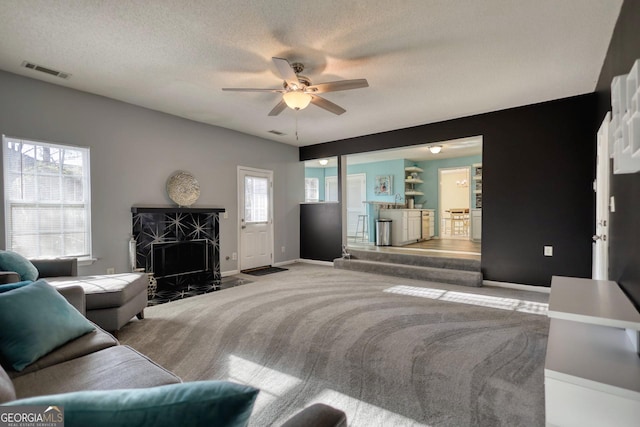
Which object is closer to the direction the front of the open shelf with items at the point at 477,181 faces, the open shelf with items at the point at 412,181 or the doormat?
the doormat

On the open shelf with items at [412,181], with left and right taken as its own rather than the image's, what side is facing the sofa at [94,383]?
front

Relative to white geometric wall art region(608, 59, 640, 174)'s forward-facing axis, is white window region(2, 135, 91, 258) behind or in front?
in front

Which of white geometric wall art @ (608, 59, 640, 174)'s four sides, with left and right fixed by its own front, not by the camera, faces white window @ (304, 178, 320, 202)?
right

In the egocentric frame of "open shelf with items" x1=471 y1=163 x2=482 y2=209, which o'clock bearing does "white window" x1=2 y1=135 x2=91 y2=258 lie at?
The white window is roughly at 1 o'clock from the open shelf with items.

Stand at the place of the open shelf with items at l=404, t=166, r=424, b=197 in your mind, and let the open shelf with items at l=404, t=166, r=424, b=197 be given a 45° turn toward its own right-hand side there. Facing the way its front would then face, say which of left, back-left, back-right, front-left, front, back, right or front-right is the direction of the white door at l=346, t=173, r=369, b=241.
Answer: front-right

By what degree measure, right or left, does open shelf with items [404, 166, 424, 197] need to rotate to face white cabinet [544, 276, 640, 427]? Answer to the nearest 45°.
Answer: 0° — it already faces it

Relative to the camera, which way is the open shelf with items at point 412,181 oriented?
toward the camera

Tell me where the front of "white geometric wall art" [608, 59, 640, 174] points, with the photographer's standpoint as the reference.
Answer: facing the viewer and to the left of the viewer

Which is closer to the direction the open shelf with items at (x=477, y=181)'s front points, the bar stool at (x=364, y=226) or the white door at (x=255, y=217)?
the bar stool

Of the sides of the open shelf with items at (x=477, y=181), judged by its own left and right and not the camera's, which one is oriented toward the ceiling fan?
front

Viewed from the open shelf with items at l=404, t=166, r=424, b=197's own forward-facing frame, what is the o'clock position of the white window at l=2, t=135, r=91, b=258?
The white window is roughly at 1 o'clock from the open shelf with items.

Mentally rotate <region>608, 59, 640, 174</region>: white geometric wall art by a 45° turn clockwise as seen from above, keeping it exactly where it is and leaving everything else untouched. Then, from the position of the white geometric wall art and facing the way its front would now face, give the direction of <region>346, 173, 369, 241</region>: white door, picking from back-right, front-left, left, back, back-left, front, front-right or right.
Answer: front-right

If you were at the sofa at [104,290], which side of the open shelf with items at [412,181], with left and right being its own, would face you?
front
